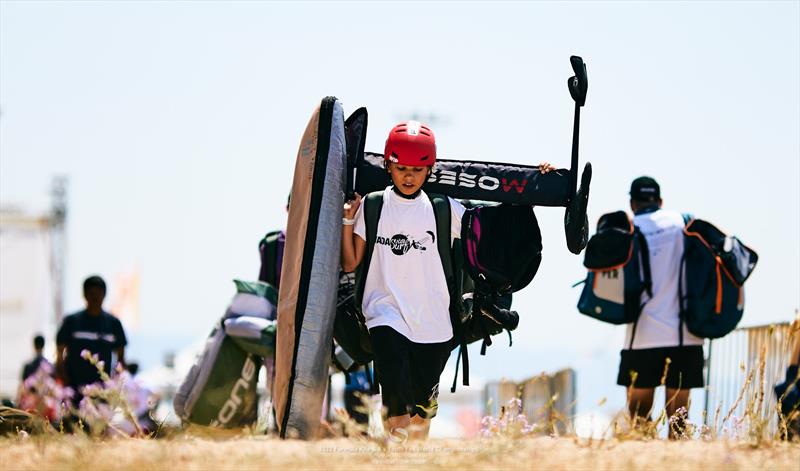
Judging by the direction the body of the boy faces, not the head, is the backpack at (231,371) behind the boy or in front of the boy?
behind

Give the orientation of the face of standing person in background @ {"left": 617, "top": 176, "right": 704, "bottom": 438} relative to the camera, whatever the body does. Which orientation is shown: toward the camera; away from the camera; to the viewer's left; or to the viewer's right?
away from the camera

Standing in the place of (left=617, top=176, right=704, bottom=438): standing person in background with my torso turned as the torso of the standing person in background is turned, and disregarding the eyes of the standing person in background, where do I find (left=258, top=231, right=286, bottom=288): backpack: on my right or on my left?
on my left

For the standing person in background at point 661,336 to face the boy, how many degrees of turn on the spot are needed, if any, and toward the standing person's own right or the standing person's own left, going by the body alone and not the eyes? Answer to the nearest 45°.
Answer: approximately 135° to the standing person's own left

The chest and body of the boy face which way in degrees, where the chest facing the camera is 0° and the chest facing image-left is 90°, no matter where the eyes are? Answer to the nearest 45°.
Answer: approximately 0°

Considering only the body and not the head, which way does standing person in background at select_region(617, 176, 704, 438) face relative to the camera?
away from the camera

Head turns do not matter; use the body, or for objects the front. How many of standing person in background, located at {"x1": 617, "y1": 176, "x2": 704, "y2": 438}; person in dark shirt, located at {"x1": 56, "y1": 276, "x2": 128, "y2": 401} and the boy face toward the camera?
2
